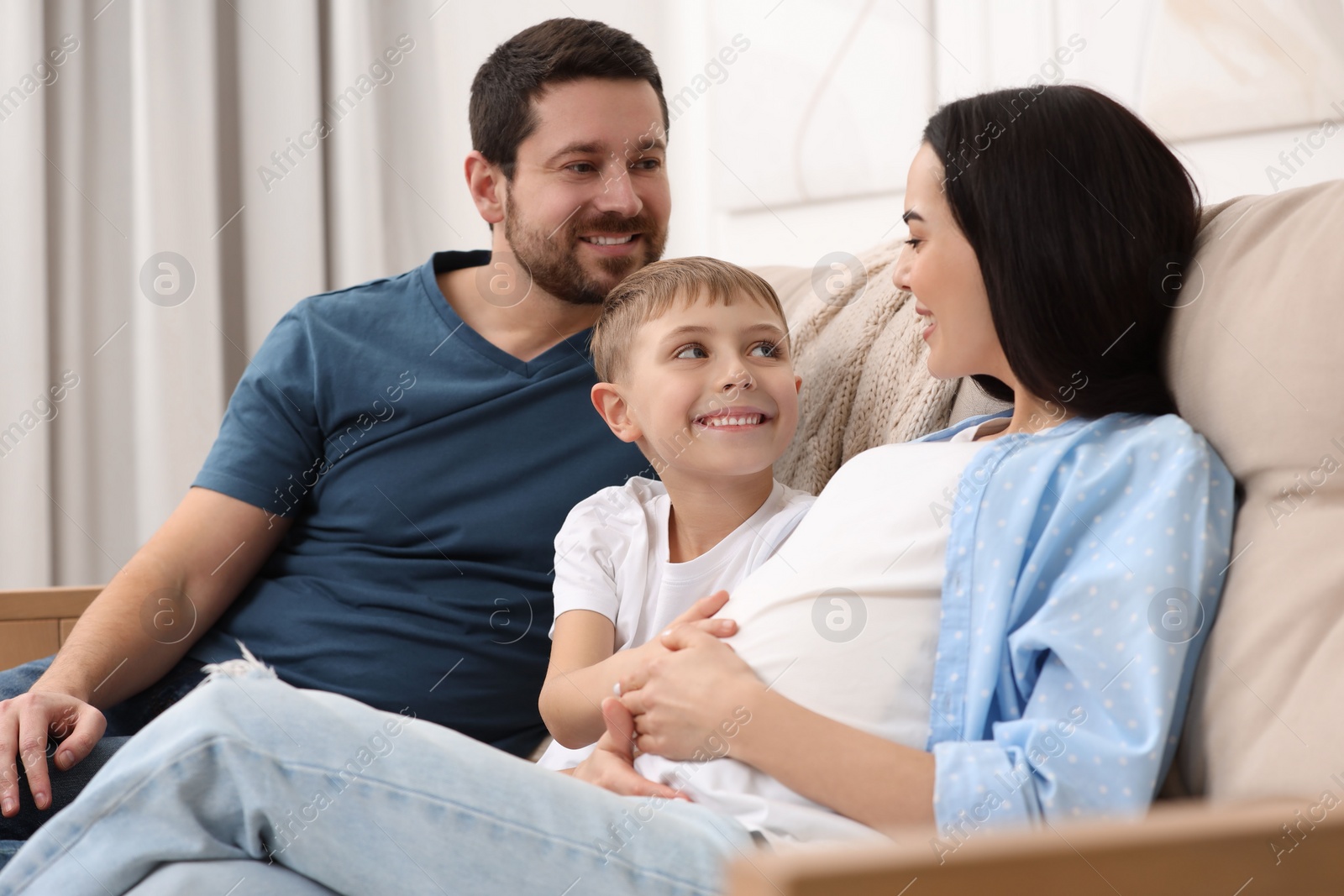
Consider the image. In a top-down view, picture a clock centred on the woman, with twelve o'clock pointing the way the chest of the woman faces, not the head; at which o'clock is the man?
The man is roughly at 2 o'clock from the woman.

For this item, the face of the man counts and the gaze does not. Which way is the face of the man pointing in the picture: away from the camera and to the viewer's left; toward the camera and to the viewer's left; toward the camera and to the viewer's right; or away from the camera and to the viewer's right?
toward the camera and to the viewer's right

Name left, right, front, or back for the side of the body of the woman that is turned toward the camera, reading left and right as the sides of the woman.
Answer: left

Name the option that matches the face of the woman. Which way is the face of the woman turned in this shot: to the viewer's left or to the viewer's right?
to the viewer's left

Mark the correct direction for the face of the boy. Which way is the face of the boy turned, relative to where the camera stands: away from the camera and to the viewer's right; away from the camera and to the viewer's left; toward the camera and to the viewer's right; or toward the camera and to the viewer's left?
toward the camera and to the viewer's right
